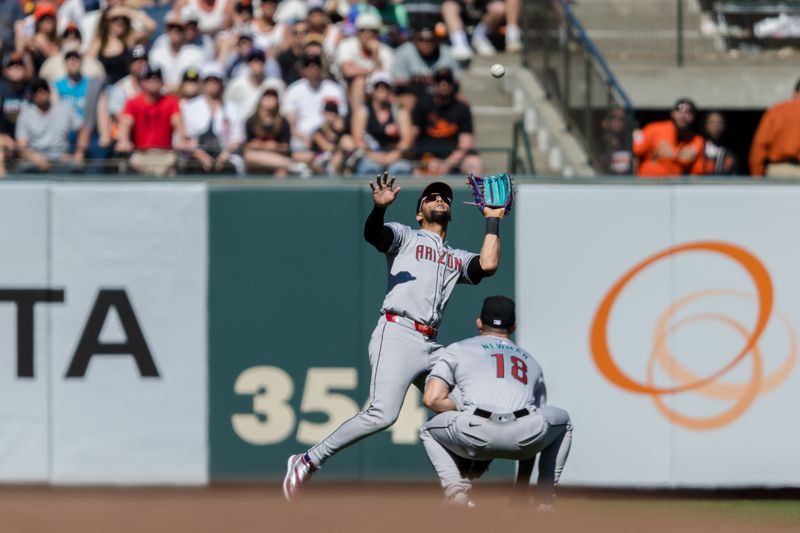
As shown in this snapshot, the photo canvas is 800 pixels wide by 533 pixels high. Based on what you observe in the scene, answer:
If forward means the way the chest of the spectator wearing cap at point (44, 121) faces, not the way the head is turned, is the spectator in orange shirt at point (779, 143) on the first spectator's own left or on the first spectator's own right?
on the first spectator's own left

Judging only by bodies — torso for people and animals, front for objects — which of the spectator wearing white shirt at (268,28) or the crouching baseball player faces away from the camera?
the crouching baseball player

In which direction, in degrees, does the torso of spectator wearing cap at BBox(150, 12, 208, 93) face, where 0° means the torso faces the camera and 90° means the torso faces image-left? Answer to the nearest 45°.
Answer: approximately 0°

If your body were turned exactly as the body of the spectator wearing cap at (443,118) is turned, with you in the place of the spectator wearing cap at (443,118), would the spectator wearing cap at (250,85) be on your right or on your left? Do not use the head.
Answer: on your right

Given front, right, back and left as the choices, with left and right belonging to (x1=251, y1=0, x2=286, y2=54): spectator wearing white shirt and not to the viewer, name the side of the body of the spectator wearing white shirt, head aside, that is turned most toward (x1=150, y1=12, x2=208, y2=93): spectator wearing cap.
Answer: right

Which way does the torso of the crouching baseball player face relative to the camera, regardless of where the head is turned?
away from the camera

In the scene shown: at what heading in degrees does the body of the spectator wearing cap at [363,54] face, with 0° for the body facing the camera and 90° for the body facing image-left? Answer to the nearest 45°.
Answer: approximately 0°

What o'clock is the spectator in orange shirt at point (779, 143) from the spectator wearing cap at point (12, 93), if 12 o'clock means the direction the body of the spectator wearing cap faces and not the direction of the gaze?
The spectator in orange shirt is roughly at 10 o'clock from the spectator wearing cap.
